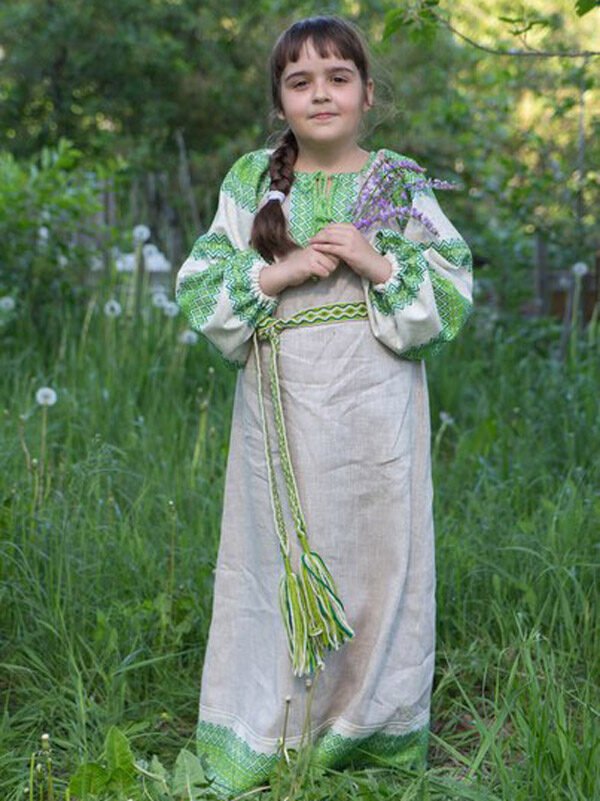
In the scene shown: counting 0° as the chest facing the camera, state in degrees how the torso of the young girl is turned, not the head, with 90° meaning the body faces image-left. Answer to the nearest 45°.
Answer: approximately 0°

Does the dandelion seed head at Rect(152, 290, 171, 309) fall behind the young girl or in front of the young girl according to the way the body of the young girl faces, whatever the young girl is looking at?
behind

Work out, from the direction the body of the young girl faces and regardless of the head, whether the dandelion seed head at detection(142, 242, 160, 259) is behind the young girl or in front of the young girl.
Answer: behind

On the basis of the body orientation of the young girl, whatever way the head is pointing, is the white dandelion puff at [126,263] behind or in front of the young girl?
behind

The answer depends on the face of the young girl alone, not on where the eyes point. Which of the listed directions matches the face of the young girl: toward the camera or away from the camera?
toward the camera

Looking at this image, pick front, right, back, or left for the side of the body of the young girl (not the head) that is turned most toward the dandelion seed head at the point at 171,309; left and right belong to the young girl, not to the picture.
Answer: back

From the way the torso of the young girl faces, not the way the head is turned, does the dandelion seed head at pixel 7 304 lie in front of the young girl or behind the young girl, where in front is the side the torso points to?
behind
